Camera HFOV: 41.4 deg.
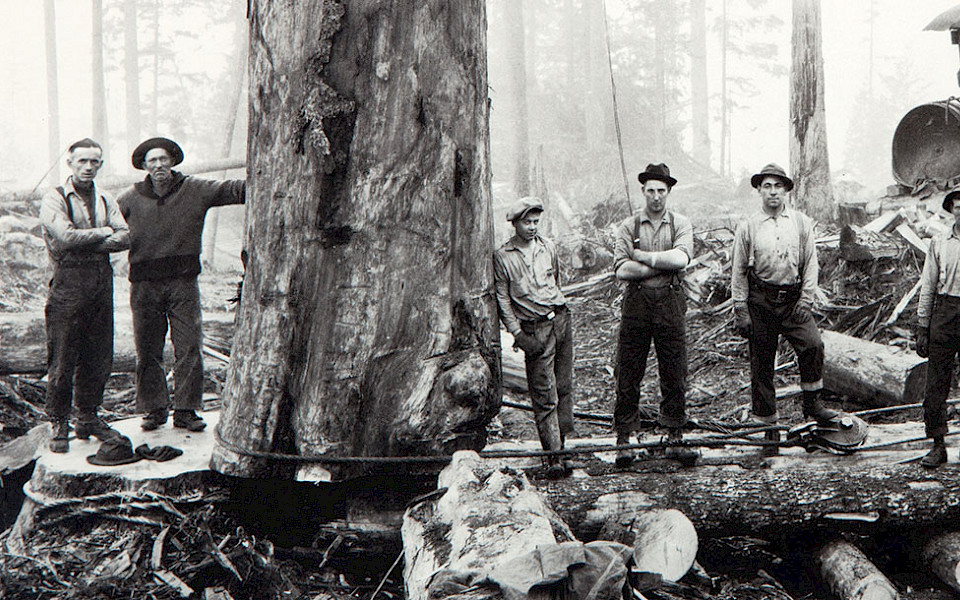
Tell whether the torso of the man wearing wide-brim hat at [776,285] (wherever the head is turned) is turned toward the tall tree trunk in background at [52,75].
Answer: no

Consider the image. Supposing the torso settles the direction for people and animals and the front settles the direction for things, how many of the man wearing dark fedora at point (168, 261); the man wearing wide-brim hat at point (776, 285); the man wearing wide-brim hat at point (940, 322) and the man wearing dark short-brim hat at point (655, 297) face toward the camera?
4

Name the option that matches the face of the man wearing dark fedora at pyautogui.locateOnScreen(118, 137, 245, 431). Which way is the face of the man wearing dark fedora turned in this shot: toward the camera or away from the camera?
toward the camera

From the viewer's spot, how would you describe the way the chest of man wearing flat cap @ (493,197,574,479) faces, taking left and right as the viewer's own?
facing the viewer and to the right of the viewer

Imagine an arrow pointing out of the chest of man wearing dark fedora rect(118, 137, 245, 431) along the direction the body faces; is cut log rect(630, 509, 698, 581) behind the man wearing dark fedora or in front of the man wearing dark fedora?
in front

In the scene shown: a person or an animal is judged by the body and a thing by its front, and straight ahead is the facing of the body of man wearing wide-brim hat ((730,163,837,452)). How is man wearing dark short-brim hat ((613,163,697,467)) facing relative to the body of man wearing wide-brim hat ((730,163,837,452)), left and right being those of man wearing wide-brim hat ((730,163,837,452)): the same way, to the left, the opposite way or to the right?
the same way

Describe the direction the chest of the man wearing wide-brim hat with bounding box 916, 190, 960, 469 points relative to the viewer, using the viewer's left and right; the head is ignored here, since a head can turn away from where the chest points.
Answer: facing the viewer

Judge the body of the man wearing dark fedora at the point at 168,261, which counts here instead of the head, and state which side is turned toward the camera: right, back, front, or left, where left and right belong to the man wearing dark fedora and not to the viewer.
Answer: front

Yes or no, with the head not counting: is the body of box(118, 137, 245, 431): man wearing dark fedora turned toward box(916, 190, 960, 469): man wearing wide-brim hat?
no

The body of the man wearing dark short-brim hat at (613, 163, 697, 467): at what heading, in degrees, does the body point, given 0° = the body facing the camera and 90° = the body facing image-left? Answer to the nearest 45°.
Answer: approximately 0°

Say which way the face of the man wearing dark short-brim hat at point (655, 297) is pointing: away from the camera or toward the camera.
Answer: toward the camera

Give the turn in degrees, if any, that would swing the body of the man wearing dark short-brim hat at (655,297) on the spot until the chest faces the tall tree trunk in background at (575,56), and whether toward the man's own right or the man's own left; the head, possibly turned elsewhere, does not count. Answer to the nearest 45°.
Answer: approximately 180°

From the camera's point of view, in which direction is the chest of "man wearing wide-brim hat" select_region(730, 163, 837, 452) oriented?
toward the camera
